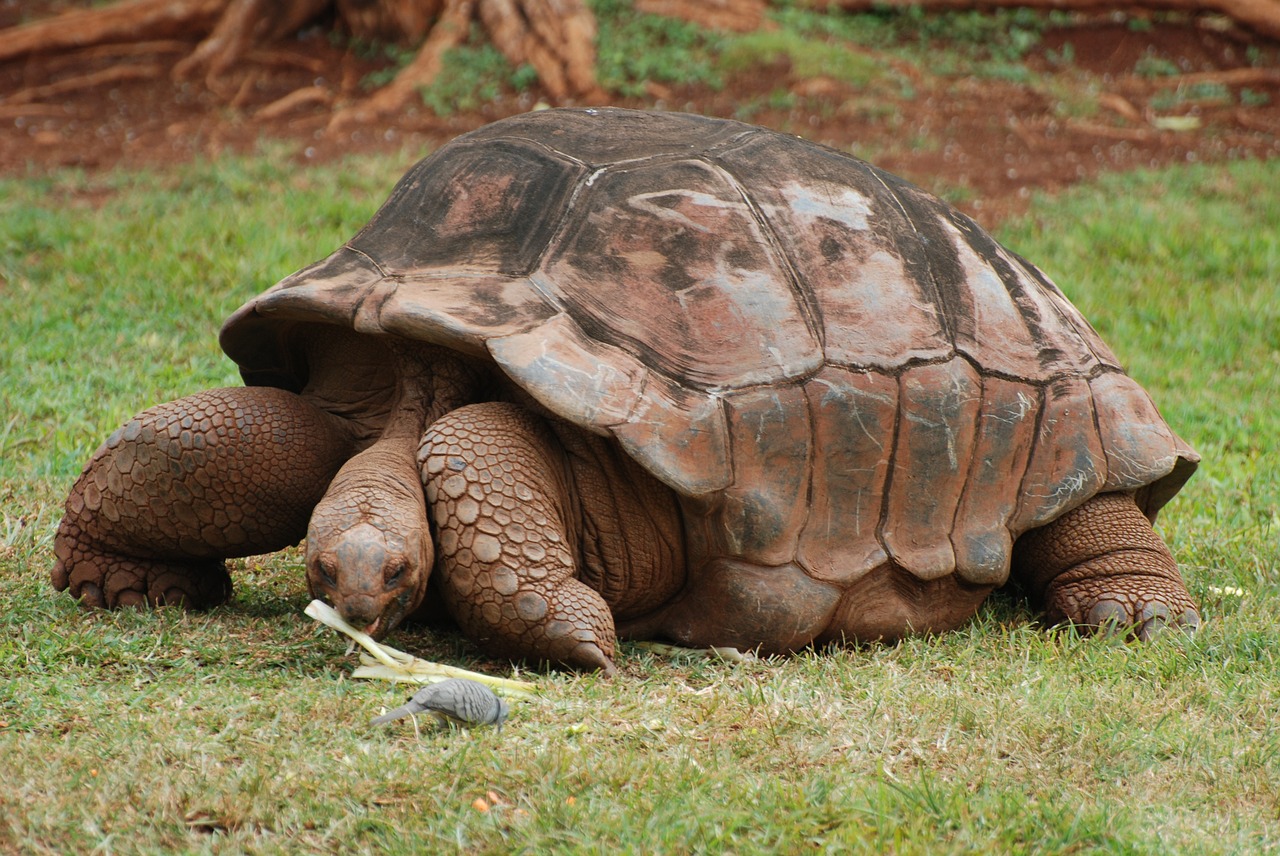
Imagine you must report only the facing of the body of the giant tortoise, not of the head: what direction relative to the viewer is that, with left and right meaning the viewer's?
facing the viewer and to the left of the viewer

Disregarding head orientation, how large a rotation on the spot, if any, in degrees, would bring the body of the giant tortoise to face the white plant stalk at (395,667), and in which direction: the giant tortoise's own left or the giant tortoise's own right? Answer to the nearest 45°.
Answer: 0° — it already faces it
